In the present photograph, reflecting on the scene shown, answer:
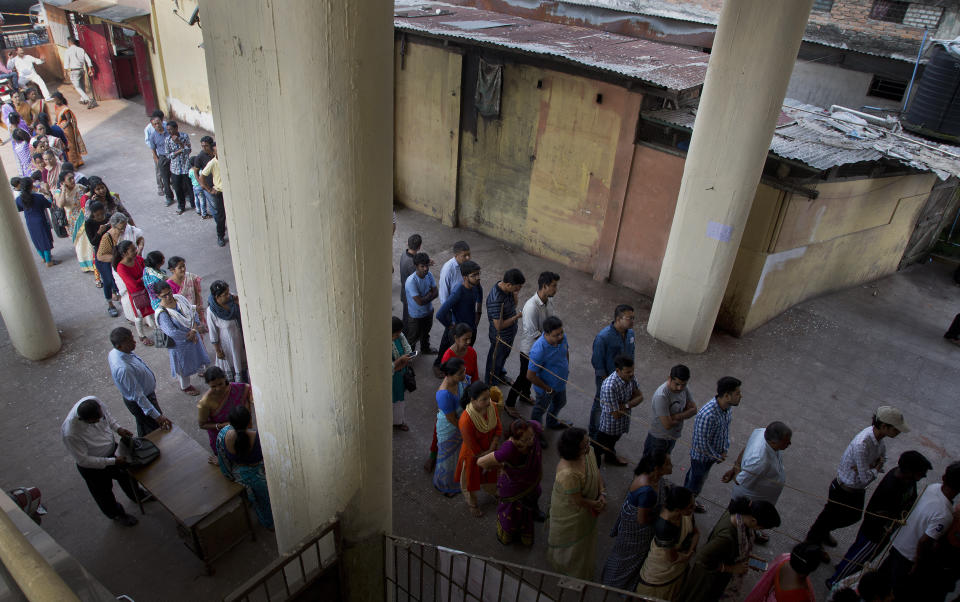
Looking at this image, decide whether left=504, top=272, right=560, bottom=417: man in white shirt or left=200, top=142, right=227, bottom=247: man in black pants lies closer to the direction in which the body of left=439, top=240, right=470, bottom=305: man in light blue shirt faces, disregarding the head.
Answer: the man in white shirt

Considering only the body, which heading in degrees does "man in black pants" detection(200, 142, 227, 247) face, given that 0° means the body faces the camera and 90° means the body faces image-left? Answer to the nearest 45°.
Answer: approximately 315°

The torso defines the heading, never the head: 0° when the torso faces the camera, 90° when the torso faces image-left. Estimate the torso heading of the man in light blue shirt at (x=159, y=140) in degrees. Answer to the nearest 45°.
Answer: approximately 315°
